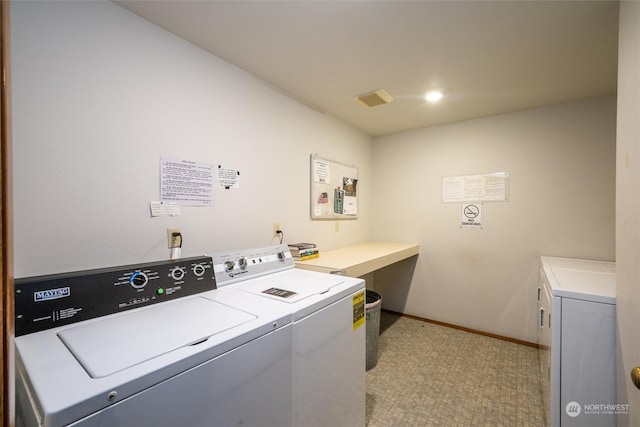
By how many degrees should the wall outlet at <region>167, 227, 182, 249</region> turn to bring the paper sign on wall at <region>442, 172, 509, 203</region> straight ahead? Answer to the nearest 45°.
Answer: approximately 45° to its left

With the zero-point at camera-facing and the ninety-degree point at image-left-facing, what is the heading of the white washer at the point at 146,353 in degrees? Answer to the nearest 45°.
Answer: approximately 315°

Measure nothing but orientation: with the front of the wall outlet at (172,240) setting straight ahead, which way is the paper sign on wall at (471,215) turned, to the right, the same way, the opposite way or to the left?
to the right

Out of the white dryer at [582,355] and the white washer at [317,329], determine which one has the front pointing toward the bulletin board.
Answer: the white dryer

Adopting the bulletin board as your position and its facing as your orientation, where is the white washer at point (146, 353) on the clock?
The white washer is roughly at 2 o'clock from the bulletin board.

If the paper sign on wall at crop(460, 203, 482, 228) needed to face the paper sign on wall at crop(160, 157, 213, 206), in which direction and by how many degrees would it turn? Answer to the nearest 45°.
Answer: approximately 45° to its right

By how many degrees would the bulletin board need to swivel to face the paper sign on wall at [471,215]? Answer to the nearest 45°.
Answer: approximately 45° to its left

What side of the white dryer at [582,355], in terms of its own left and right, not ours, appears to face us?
left

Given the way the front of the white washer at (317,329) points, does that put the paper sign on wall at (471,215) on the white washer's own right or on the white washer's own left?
on the white washer's own left

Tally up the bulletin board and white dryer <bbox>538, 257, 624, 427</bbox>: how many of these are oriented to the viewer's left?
1
